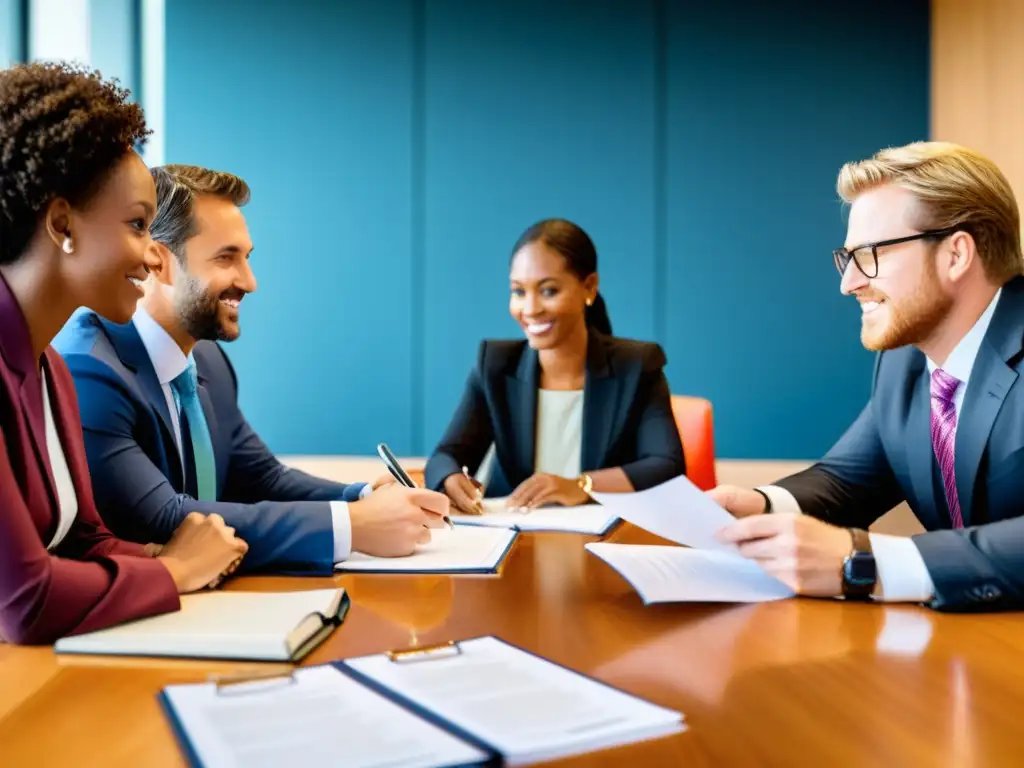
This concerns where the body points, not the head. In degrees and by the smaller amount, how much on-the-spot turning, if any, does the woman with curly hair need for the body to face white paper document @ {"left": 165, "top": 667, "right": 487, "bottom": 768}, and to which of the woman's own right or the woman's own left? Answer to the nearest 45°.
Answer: approximately 90° to the woman's own right

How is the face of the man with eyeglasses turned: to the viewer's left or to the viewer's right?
to the viewer's left

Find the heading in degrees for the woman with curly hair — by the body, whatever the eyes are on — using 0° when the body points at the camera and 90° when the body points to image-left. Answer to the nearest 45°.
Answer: approximately 270°

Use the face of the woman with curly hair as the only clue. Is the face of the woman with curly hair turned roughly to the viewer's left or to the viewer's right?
to the viewer's right
